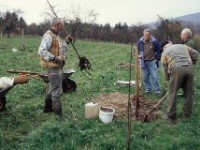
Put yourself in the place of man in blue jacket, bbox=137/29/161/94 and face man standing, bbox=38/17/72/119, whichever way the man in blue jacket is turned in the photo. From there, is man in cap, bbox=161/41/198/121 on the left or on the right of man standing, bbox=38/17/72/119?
left

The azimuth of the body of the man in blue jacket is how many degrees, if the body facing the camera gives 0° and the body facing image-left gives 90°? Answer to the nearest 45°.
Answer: approximately 0°

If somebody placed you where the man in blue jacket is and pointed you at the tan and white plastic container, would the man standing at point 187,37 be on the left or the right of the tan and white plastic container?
left

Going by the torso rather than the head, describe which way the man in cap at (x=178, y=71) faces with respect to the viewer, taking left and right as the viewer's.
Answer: facing away from the viewer and to the left of the viewer

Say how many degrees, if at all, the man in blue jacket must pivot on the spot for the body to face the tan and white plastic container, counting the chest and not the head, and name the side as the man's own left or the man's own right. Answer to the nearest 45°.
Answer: approximately 45° to the man's own right

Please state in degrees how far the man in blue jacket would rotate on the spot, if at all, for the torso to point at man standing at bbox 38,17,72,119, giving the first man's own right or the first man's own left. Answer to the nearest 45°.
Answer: approximately 45° to the first man's own right

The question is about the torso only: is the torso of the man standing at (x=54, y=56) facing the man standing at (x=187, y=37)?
yes

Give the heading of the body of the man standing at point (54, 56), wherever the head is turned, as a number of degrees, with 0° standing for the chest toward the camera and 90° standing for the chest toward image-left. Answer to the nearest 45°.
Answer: approximately 270°
